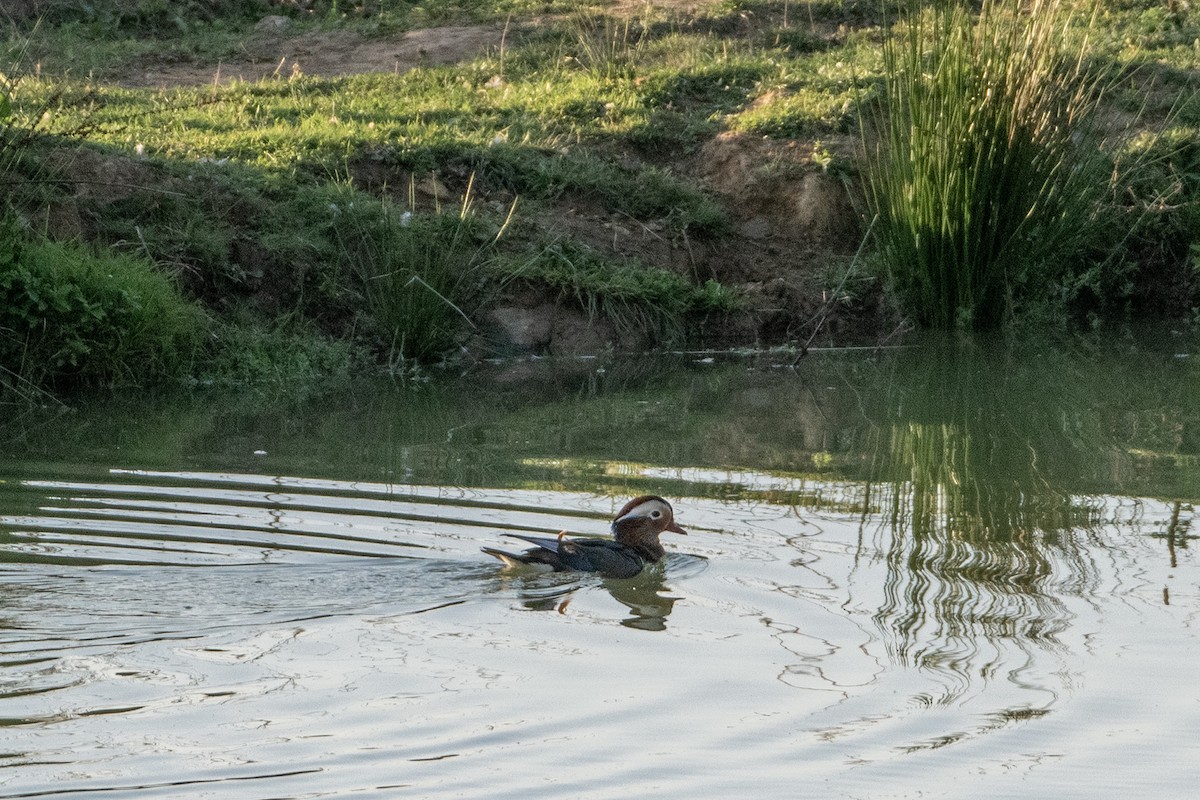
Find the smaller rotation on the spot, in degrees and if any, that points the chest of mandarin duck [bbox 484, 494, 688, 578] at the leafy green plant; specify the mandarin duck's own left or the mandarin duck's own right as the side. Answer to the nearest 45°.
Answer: approximately 135° to the mandarin duck's own left

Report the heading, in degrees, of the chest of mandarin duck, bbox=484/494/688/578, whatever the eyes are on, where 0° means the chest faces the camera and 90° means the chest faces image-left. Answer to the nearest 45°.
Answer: approximately 270°

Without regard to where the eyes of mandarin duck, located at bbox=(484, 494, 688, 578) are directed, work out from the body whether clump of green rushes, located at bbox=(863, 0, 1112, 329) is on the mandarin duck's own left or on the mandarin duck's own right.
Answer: on the mandarin duck's own left

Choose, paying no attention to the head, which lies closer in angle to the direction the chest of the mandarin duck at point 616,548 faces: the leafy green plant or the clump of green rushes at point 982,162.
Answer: the clump of green rushes
